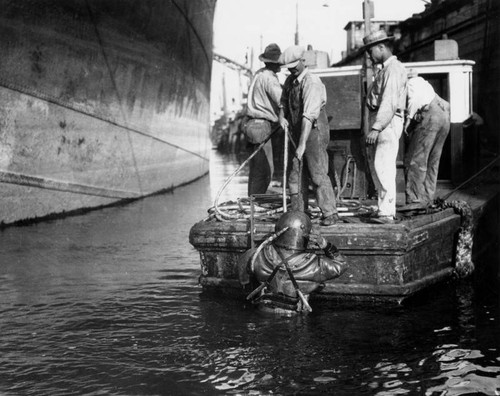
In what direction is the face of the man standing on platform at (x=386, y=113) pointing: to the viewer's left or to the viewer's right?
to the viewer's left

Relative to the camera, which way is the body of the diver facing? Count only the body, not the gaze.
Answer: away from the camera

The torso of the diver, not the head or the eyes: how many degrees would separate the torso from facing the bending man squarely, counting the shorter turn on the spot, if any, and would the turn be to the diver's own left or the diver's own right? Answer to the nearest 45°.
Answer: approximately 45° to the diver's own right

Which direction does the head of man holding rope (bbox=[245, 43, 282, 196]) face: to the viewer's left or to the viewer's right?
to the viewer's right

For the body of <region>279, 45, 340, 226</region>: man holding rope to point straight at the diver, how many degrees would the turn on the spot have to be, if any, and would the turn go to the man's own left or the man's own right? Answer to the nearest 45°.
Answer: approximately 45° to the man's own left

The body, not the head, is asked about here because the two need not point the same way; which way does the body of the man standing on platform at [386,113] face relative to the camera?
to the viewer's left

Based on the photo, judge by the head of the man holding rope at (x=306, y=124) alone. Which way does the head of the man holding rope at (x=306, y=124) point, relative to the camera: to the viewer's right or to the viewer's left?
to the viewer's left

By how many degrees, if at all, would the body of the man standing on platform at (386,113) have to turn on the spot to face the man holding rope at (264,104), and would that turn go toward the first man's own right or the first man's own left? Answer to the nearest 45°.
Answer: approximately 45° to the first man's own right

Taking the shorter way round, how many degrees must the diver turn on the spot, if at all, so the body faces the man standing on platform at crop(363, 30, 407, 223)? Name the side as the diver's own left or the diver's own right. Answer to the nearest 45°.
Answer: approximately 45° to the diver's own right
